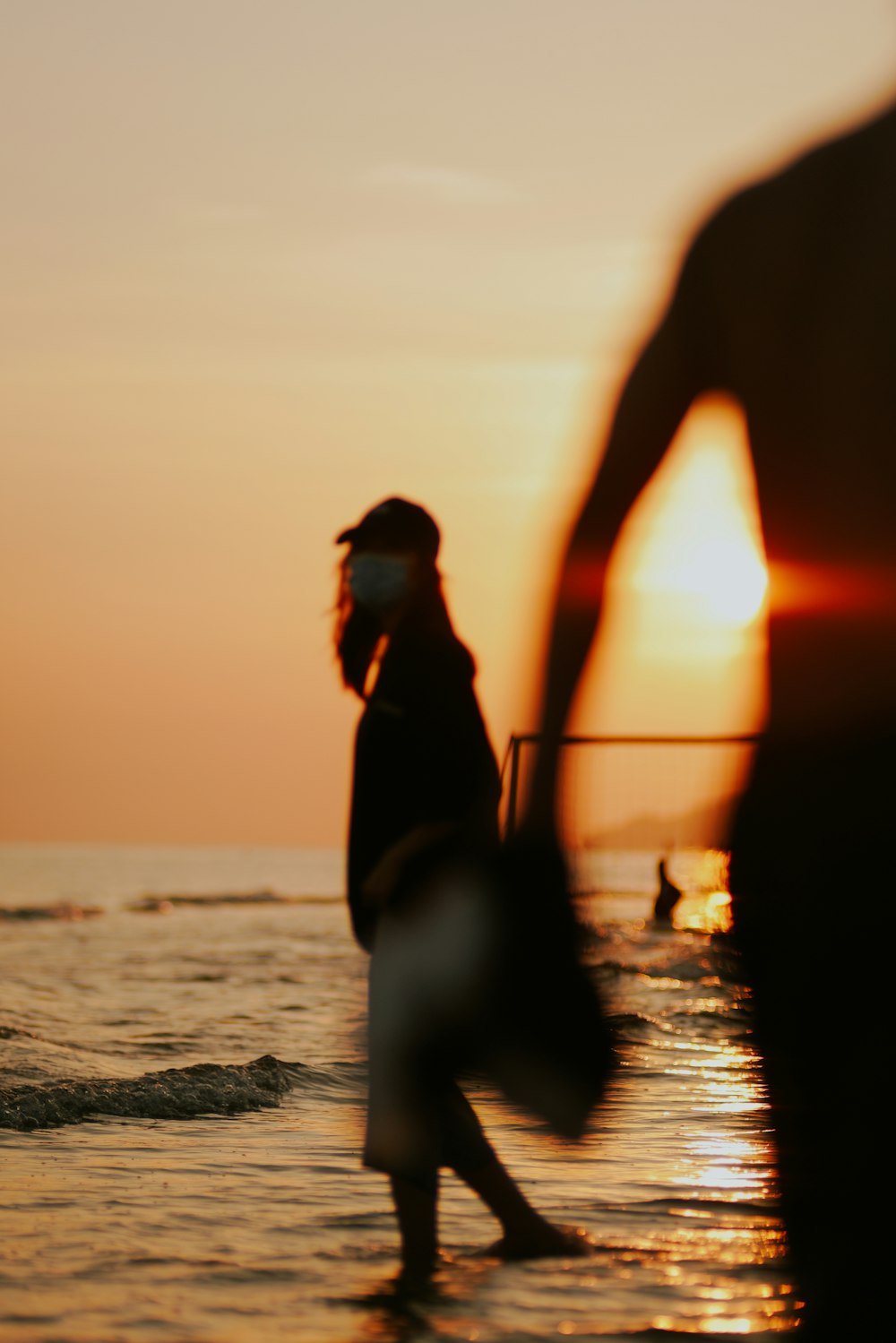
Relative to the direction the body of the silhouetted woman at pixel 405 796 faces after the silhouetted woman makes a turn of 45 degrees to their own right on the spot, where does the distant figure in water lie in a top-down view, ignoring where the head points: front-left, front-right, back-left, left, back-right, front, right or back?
right

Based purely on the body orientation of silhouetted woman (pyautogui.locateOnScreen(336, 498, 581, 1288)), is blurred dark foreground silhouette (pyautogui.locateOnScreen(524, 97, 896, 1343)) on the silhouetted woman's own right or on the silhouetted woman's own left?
on the silhouetted woman's own left

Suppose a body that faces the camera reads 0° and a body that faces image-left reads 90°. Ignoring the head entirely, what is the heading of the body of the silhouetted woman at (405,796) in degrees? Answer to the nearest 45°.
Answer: approximately 45°

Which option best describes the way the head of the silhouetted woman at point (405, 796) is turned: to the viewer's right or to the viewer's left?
to the viewer's left
